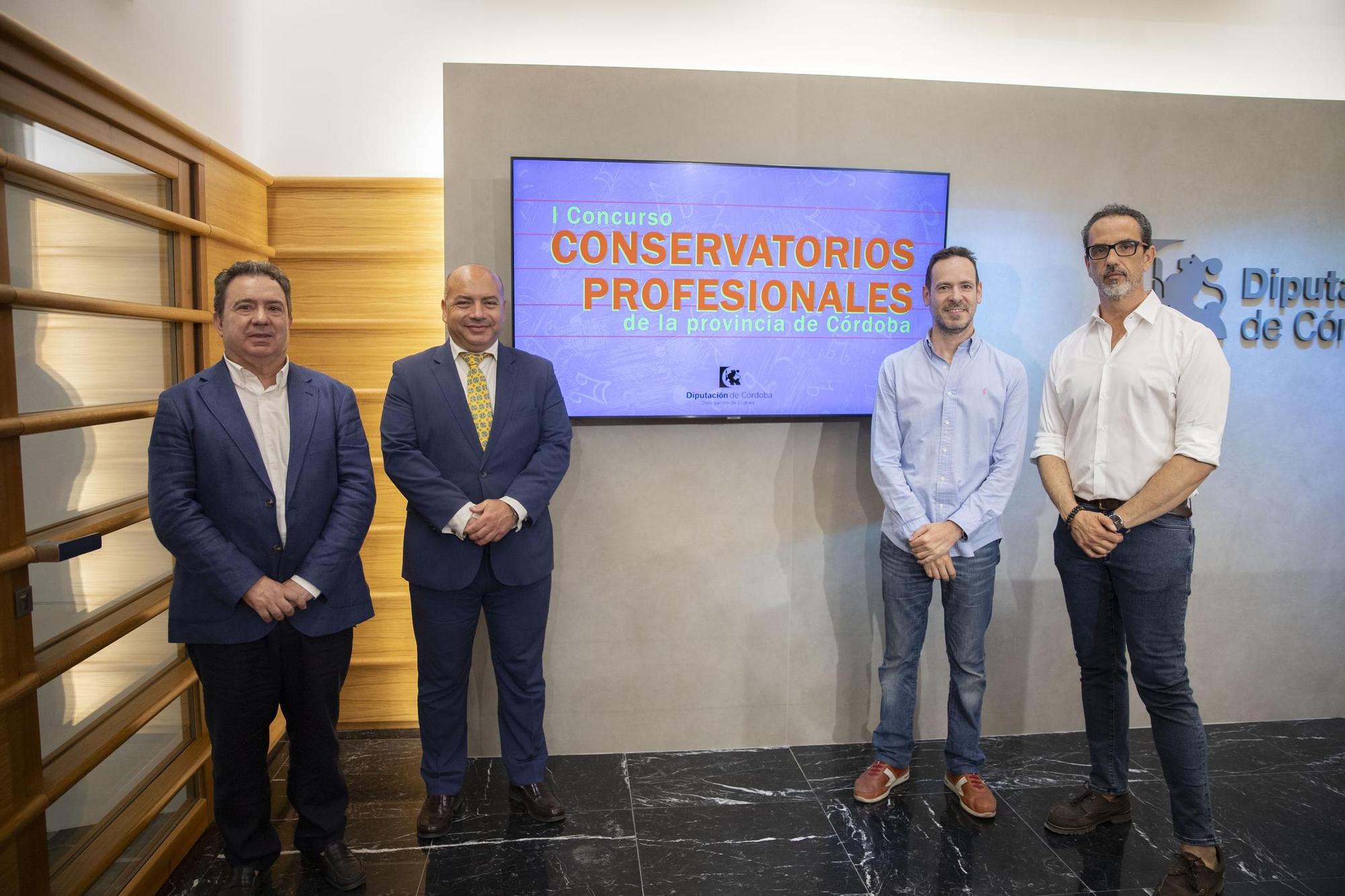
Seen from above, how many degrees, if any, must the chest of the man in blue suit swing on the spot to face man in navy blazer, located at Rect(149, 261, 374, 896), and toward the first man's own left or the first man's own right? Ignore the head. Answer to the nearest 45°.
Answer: approximately 45° to the first man's own right

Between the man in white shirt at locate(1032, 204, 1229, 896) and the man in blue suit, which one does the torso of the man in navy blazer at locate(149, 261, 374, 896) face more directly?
the man in white shirt

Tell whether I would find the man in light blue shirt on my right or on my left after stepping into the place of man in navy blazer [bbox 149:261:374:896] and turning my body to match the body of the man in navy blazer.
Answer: on my left

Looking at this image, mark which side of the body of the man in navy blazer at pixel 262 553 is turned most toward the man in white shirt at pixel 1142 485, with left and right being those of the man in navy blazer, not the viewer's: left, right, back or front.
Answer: left

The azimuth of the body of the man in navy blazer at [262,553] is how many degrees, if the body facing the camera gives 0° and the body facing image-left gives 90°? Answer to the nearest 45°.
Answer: approximately 0°
